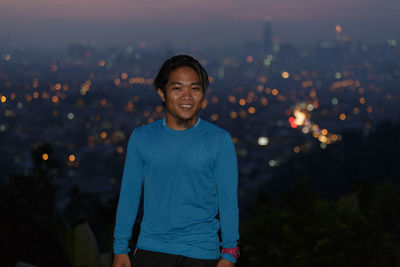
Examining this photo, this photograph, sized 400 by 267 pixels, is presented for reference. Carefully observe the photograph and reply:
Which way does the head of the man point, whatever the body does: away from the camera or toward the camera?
toward the camera

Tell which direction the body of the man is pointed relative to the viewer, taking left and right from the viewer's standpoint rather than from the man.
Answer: facing the viewer
